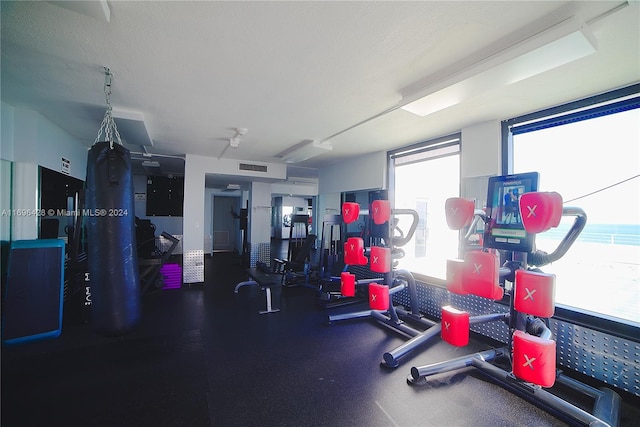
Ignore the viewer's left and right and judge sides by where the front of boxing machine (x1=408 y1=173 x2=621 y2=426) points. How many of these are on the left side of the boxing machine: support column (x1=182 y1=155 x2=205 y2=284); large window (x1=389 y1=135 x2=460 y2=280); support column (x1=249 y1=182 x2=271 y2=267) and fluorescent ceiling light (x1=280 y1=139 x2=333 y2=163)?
0

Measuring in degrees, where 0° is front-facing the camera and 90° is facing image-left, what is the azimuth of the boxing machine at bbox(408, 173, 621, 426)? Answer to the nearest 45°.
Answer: approximately 45°

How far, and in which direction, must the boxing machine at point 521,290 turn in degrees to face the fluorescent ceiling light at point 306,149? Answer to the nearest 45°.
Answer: approximately 45° to its right

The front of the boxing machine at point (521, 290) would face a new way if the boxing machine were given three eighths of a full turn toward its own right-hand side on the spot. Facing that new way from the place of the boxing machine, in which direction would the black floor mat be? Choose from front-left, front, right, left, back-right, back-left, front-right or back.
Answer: back-left

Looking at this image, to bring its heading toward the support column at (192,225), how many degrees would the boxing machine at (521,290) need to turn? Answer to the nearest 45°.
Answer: approximately 45° to its right

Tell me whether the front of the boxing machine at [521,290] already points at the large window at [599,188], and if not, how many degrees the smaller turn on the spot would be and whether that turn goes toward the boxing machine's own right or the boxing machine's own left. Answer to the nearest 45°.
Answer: approximately 180°

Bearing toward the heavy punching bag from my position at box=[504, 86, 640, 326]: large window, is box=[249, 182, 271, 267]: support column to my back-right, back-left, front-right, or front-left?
front-right

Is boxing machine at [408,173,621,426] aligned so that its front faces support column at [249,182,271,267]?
no

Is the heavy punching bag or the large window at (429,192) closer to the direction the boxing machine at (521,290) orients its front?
the heavy punching bag

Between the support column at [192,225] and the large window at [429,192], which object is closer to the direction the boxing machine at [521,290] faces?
the support column

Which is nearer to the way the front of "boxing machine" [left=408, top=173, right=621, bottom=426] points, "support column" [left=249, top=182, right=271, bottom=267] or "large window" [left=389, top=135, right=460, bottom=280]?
the support column

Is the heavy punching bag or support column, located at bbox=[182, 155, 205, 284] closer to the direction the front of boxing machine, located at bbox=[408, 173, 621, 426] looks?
the heavy punching bag

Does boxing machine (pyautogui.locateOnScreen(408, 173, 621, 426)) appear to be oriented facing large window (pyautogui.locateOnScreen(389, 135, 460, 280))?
no

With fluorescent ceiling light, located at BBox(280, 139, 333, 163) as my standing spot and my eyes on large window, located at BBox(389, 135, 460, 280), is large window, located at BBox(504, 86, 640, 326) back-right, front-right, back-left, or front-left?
front-right

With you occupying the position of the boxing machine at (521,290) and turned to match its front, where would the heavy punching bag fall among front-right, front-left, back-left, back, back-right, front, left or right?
front
